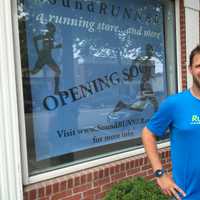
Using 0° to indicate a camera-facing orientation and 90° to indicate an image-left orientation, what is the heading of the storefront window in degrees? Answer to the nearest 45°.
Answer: approximately 315°

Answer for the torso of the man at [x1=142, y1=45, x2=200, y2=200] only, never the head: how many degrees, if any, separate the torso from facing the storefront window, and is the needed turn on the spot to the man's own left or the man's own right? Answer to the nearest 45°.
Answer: approximately 135° to the man's own right

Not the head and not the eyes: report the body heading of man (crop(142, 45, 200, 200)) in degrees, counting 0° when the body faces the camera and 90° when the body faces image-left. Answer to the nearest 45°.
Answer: approximately 0°

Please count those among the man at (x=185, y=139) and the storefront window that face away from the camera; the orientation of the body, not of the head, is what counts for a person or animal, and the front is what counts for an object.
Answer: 0
